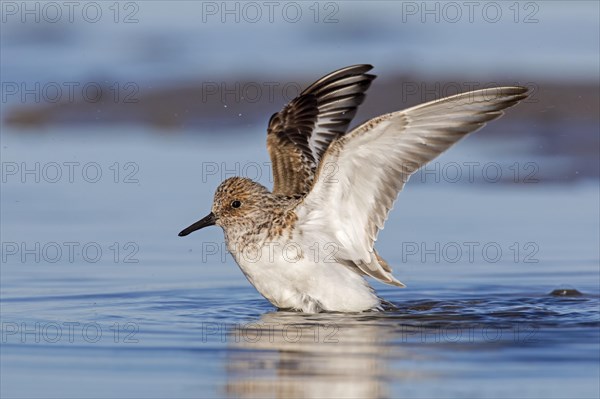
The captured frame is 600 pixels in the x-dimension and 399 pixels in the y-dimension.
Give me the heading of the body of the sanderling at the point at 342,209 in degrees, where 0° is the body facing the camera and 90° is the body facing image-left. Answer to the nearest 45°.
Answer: approximately 90°
